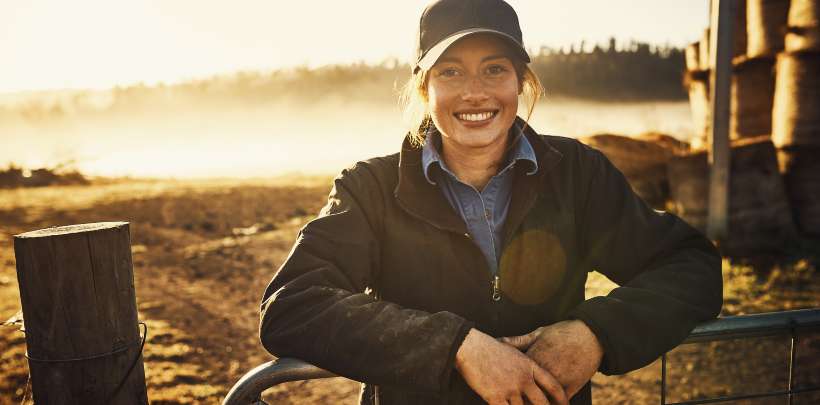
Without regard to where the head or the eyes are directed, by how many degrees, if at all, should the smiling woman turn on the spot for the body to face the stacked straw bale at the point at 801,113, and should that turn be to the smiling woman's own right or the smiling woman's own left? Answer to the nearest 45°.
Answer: approximately 135° to the smiling woman's own left

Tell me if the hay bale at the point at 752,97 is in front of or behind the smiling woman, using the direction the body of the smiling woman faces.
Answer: behind

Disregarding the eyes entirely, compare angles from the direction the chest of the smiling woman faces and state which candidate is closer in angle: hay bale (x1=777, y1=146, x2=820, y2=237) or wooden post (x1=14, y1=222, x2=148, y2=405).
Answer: the wooden post

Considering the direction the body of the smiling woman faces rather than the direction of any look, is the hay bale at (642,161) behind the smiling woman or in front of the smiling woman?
behind

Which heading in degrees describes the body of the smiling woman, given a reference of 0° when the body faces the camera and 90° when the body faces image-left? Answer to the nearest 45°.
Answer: approximately 0°

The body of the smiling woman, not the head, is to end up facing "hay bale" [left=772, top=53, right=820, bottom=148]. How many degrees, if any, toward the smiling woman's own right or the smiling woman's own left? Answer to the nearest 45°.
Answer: approximately 135° to the smiling woman's own left
